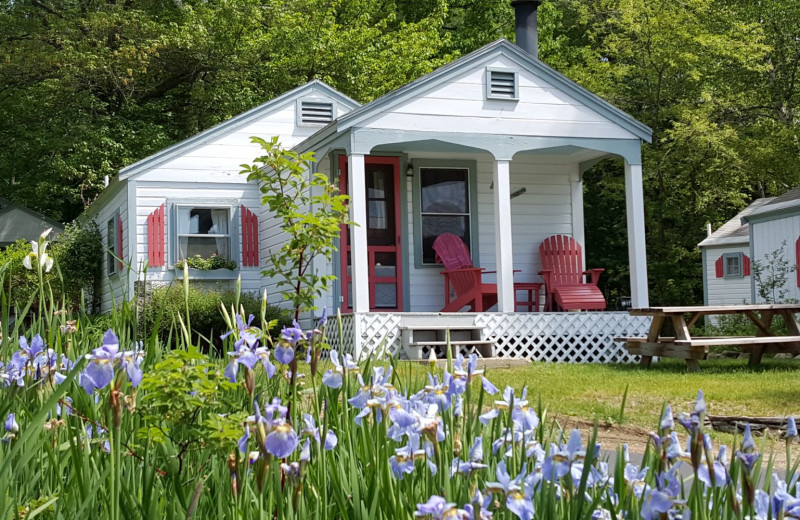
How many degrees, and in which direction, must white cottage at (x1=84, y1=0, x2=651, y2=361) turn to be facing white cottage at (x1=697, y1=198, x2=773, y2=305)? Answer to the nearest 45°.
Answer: approximately 135° to its left

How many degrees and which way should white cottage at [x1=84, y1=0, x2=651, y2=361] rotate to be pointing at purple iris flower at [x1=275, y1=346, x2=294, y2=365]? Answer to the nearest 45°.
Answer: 0° — it already faces it

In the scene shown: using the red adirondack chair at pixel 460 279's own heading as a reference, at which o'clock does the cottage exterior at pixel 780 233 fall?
The cottage exterior is roughly at 9 o'clock from the red adirondack chair.

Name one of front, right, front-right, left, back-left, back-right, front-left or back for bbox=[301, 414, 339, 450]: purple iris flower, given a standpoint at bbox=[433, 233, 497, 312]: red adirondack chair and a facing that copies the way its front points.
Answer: front-right

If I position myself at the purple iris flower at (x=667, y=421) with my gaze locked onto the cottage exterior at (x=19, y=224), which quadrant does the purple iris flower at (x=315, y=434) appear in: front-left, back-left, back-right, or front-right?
front-left

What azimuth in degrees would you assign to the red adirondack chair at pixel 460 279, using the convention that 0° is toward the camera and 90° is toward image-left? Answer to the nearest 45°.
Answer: approximately 315°

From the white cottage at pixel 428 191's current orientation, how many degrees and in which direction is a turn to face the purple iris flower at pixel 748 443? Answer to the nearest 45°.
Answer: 0° — it already faces it

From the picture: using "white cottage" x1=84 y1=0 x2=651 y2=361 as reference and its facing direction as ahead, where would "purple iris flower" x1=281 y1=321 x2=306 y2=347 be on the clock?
The purple iris flower is roughly at 12 o'clock from the white cottage.

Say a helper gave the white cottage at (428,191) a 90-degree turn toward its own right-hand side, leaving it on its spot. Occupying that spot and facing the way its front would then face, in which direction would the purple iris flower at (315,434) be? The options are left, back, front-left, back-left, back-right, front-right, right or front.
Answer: left

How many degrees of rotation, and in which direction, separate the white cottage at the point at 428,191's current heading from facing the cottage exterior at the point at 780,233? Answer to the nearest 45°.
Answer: approximately 135° to its left

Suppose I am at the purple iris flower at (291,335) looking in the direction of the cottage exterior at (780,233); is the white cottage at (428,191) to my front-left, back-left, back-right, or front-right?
front-left

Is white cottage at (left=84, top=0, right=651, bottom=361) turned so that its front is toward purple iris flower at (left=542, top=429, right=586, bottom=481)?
yes

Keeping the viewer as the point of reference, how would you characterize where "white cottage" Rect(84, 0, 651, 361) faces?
facing the viewer

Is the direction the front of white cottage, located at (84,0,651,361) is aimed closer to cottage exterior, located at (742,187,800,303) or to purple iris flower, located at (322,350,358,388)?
the purple iris flower
